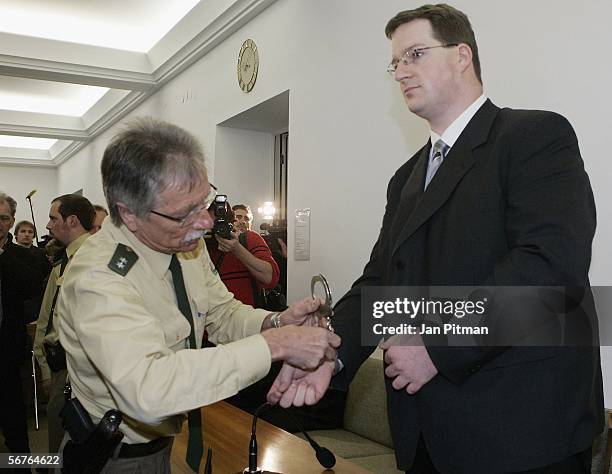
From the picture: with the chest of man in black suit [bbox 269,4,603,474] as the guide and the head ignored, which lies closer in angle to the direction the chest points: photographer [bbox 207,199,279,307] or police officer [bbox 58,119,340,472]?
the police officer

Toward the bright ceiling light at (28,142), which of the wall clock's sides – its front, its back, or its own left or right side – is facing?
right

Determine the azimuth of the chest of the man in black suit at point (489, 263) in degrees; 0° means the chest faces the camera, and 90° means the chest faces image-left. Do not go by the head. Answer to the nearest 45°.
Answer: approximately 45°

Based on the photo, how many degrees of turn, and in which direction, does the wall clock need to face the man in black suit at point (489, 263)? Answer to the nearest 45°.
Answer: approximately 45° to its left

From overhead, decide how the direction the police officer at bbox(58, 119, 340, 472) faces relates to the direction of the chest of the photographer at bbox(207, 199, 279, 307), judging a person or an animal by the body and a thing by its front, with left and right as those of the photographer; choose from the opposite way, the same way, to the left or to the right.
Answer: to the left

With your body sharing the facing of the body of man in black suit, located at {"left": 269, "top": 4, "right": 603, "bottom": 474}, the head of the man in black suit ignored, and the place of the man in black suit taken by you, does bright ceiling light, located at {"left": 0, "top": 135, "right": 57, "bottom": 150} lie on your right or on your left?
on your right
